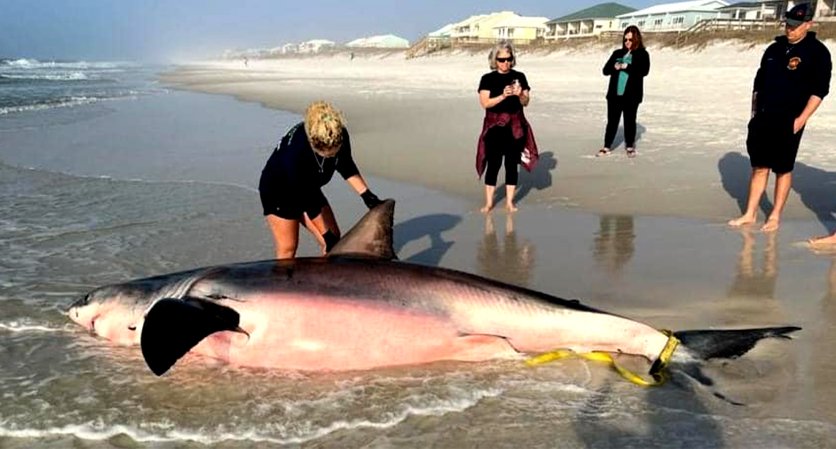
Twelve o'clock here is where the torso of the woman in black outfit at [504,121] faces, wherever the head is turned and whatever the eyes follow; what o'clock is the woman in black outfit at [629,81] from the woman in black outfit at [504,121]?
the woman in black outfit at [629,81] is roughly at 7 o'clock from the woman in black outfit at [504,121].

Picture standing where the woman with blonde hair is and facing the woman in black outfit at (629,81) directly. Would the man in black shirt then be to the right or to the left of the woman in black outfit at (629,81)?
right

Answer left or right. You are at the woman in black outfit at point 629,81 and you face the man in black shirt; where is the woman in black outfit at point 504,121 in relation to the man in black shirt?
right

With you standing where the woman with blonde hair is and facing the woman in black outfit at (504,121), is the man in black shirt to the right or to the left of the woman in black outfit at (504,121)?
right

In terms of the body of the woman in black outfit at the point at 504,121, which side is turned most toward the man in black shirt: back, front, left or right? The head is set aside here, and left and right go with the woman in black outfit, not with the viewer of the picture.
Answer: left

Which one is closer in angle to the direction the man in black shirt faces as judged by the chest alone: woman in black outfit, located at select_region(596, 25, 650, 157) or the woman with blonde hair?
the woman with blonde hair

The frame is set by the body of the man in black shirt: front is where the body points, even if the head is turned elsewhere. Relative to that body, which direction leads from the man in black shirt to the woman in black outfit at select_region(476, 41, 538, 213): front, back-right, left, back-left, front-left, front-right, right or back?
front-right
